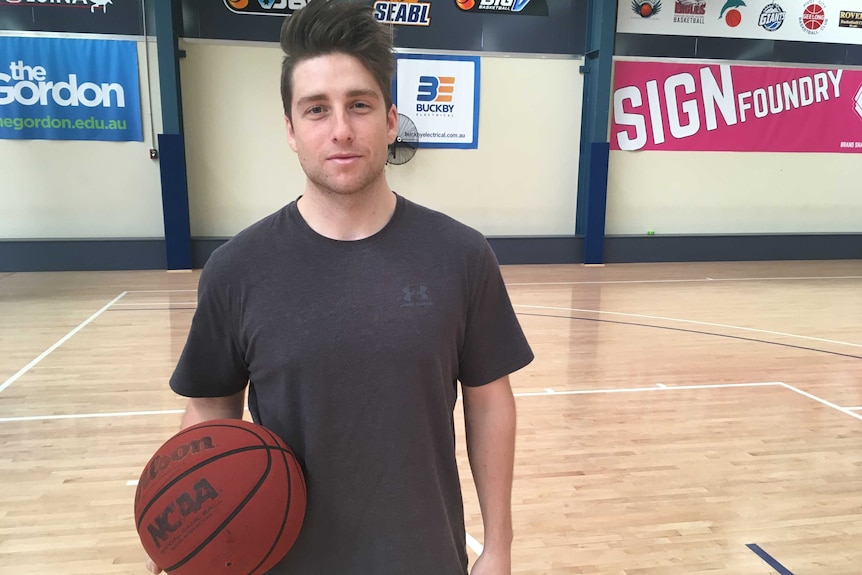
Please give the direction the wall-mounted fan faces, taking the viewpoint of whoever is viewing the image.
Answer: facing the viewer

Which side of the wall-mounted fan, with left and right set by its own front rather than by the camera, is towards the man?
front

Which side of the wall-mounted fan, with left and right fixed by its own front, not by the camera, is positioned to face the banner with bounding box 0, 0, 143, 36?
right

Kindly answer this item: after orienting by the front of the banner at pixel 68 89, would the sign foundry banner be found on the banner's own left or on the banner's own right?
on the banner's own left

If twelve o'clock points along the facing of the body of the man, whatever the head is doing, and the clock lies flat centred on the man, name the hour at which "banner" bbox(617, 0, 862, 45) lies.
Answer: The banner is roughly at 7 o'clock from the man.

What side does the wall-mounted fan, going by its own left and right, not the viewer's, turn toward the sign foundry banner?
left

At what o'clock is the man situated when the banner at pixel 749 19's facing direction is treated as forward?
The man is roughly at 12 o'clock from the banner.

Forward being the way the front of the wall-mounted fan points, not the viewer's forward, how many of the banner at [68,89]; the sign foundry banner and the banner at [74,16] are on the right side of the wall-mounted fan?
2

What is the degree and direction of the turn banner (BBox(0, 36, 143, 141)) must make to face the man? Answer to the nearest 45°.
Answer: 0° — it already faces them

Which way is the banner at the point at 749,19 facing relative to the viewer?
toward the camera

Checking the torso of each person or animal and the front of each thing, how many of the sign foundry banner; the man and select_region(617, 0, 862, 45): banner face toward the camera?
3

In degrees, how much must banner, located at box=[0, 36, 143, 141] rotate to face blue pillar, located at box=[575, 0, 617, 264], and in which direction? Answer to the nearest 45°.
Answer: approximately 90° to its left
